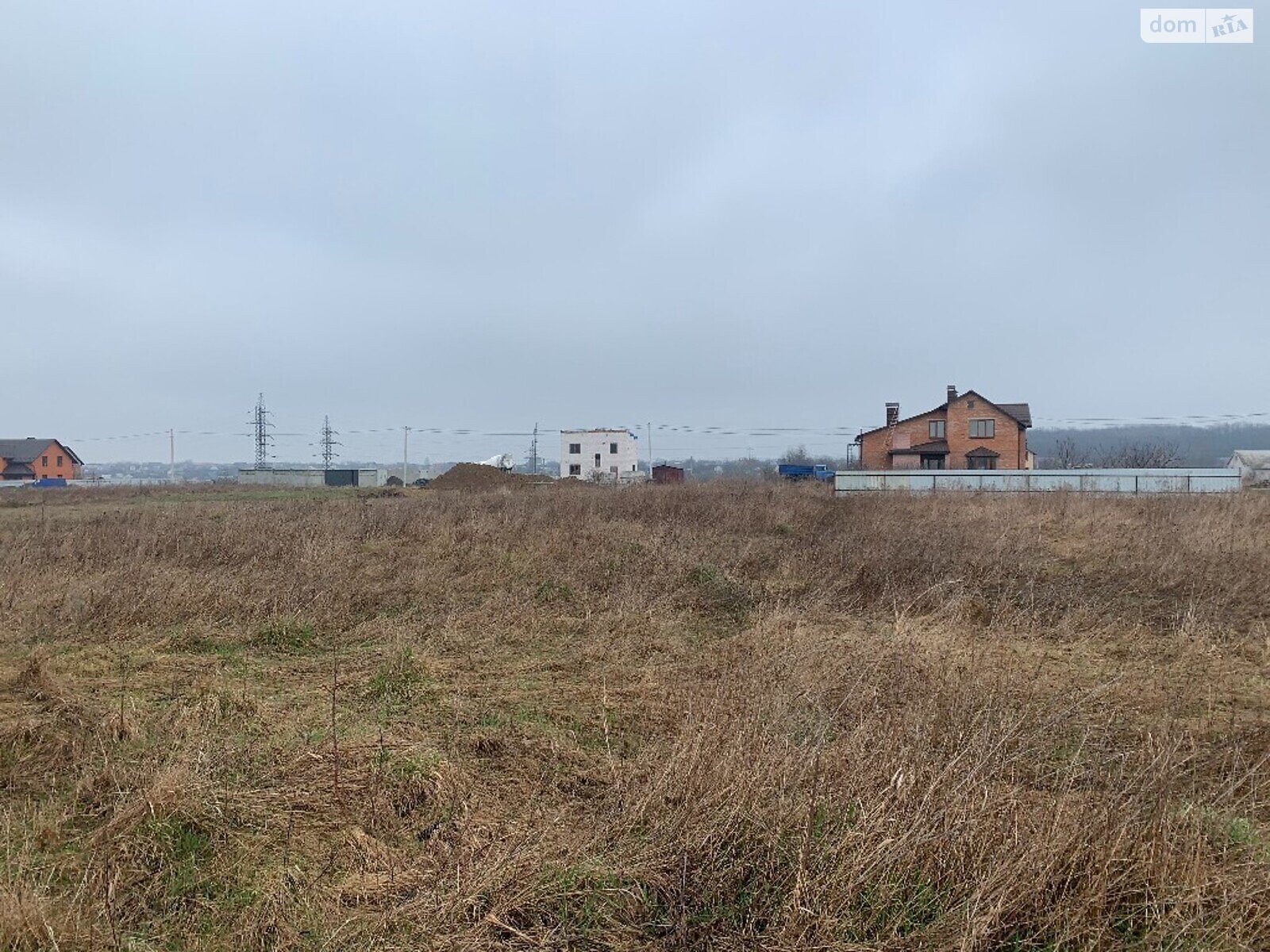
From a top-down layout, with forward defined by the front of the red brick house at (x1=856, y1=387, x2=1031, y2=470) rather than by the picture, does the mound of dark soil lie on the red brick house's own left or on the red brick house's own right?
on the red brick house's own right

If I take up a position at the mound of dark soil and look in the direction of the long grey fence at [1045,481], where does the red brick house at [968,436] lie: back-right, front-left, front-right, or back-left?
front-left

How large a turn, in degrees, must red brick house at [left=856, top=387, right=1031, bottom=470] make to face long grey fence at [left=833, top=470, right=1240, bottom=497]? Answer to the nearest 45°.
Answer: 0° — it already faces it

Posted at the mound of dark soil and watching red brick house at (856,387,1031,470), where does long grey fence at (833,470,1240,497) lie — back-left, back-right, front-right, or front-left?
front-right

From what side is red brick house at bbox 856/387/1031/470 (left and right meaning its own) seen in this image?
front

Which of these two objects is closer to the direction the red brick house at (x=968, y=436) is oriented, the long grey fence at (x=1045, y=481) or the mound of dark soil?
the long grey fence
